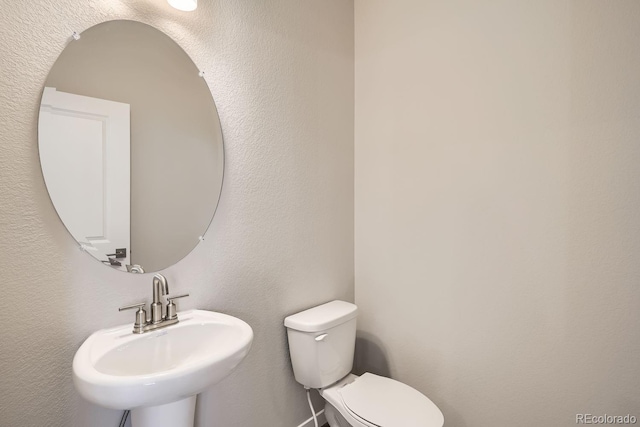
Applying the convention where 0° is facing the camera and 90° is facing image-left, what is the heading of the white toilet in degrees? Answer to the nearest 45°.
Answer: approximately 315°

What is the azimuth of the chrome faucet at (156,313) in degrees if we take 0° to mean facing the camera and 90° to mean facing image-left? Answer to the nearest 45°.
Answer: approximately 315°

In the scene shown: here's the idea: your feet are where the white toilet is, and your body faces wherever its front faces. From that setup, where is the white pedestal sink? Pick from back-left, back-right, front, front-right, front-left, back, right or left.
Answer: right

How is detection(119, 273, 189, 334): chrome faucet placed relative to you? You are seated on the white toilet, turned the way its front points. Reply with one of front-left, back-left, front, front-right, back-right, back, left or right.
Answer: right

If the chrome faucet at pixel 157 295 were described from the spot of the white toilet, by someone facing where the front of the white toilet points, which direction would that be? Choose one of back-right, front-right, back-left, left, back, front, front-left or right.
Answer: right
